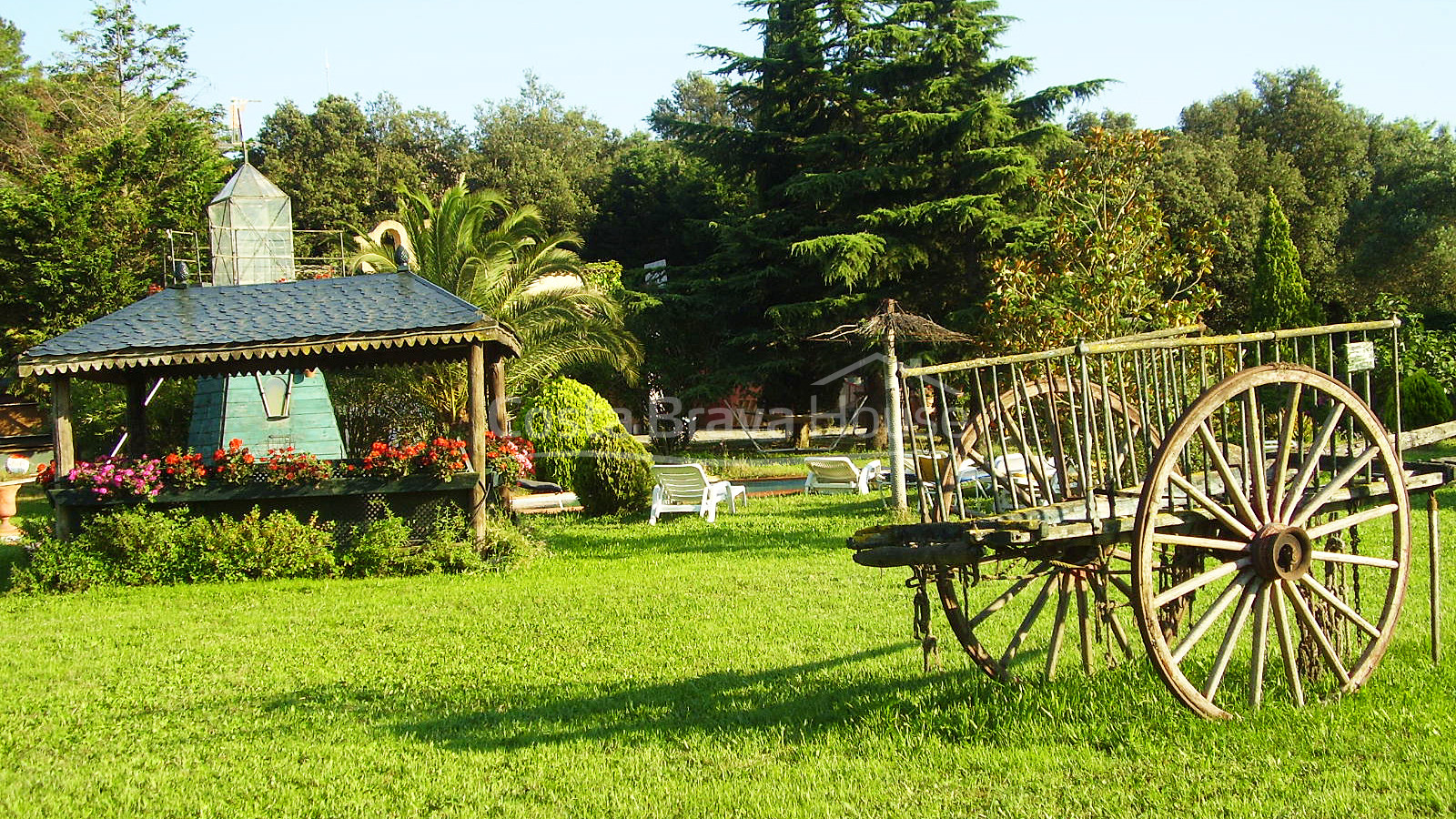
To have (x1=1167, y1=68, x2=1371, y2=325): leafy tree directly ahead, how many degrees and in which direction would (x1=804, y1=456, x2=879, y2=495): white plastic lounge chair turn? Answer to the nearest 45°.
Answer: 0° — it already faces it

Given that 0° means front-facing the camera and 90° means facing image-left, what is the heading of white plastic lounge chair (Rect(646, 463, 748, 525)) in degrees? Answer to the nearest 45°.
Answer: approximately 225°

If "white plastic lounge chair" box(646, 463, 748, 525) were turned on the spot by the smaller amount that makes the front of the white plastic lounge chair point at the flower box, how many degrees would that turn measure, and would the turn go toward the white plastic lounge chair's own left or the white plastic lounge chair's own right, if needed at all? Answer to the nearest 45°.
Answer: approximately 180°

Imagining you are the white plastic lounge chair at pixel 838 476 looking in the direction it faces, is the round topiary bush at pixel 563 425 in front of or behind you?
behind

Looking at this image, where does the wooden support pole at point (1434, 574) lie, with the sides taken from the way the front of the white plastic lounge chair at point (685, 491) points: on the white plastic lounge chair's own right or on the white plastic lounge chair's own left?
on the white plastic lounge chair's own right

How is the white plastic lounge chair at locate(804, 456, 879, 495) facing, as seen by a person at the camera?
facing away from the viewer and to the right of the viewer

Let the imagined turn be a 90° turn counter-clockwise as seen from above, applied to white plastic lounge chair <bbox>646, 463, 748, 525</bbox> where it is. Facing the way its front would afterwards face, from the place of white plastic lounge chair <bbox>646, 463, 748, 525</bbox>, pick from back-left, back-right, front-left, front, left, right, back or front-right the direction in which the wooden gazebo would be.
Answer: left

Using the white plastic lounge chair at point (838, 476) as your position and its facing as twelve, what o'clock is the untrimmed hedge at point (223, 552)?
The untrimmed hedge is roughly at 6 o'clock from the white plastic lounge chair.
